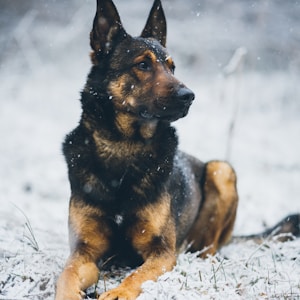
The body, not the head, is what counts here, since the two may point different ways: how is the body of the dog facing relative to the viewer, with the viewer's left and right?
facing the viewer and to the left of the viewer
